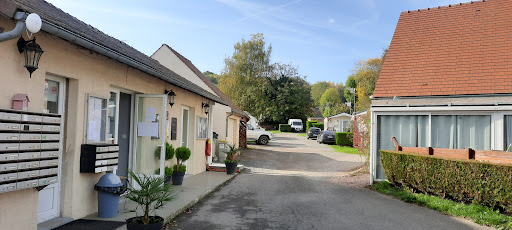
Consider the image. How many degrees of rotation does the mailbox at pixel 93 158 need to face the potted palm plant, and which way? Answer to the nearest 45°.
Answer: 0° — it already faces it

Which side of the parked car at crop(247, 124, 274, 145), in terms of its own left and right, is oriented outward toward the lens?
right

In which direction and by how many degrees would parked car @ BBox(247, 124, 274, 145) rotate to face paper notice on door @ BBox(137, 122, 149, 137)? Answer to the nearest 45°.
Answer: approximately 90° to its right

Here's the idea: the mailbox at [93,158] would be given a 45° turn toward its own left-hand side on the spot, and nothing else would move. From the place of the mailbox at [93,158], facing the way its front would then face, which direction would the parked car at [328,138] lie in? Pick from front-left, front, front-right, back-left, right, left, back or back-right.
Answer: front-left

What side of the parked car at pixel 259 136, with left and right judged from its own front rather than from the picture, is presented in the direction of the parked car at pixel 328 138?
front

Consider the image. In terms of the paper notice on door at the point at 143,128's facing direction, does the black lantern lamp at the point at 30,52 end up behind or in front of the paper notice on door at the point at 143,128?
in front

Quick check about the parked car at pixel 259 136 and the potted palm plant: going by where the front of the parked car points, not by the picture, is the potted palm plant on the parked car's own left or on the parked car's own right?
on the parked car's own right
